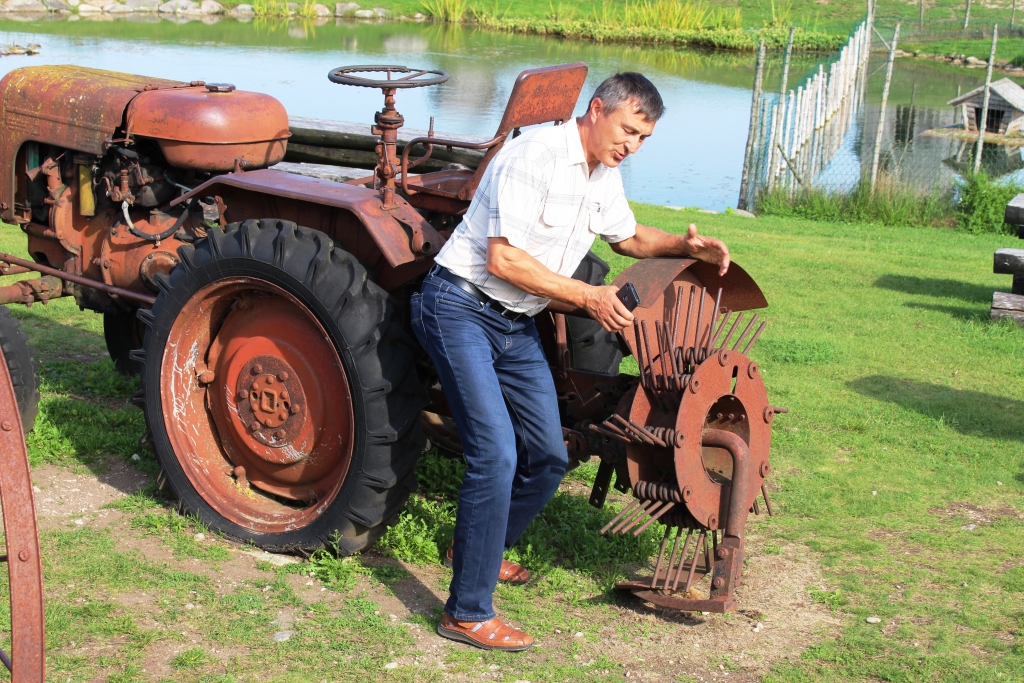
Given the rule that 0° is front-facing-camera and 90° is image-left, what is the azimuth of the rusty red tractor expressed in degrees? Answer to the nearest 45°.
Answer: approximately 135°

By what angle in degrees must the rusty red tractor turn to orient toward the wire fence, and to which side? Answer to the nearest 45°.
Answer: approximately 90° to its right

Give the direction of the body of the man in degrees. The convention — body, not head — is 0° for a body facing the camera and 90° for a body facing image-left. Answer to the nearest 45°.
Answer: approximately 315°

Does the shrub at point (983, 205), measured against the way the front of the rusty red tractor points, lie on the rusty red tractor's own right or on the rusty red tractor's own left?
on the rusty red tractor's own right

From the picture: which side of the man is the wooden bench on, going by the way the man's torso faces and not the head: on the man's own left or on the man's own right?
on the man's own left

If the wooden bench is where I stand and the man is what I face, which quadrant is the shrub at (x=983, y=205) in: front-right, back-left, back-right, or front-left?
back-right

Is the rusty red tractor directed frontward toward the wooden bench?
no

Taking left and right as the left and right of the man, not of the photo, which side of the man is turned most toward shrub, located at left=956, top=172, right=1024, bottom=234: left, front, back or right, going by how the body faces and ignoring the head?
left

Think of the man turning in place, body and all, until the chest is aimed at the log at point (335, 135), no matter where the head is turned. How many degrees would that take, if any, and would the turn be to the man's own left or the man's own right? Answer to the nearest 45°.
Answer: approximately 135° to the man's own left

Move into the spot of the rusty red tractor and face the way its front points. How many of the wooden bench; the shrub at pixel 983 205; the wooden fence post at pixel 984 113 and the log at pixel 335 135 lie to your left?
0

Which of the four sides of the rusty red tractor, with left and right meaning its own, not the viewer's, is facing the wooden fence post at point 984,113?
right

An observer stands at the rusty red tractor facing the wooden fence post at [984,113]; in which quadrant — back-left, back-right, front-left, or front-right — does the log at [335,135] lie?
front-left

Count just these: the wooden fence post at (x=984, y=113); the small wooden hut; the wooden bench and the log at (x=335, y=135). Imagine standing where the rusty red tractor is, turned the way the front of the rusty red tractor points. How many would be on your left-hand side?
0

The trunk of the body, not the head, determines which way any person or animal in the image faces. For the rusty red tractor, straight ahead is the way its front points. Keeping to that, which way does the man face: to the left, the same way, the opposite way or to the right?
the opposite way
